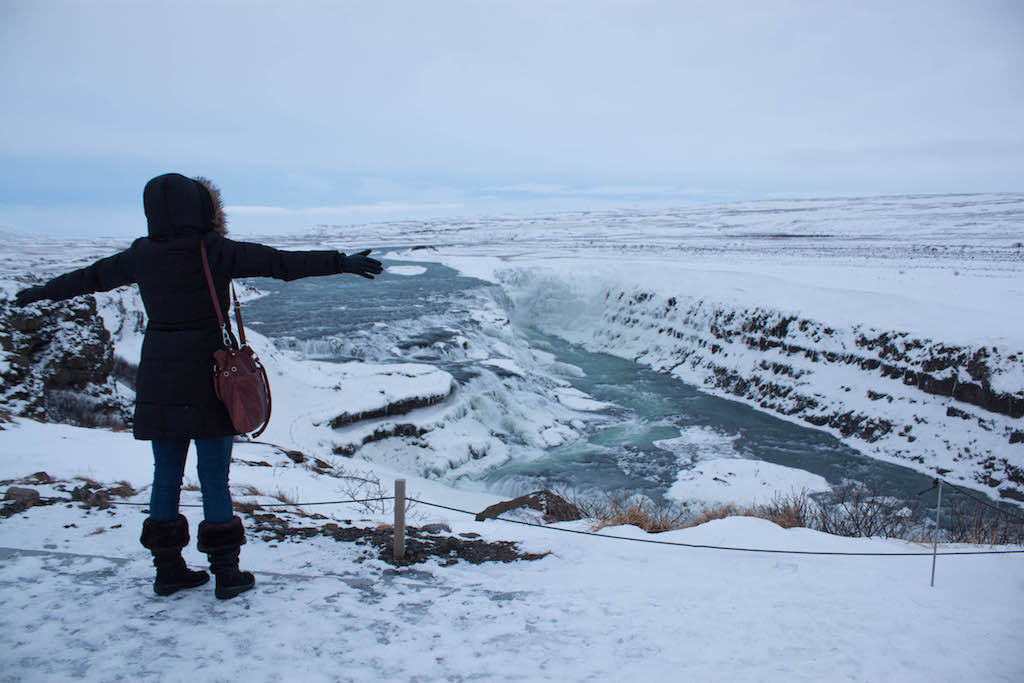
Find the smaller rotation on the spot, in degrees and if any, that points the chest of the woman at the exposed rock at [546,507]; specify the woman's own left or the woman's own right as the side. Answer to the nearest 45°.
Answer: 0° — they already face it

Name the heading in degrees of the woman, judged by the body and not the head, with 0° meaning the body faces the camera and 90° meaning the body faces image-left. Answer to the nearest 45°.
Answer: approximately 225°

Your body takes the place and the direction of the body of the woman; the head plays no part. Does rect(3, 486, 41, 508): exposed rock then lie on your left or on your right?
on your left
